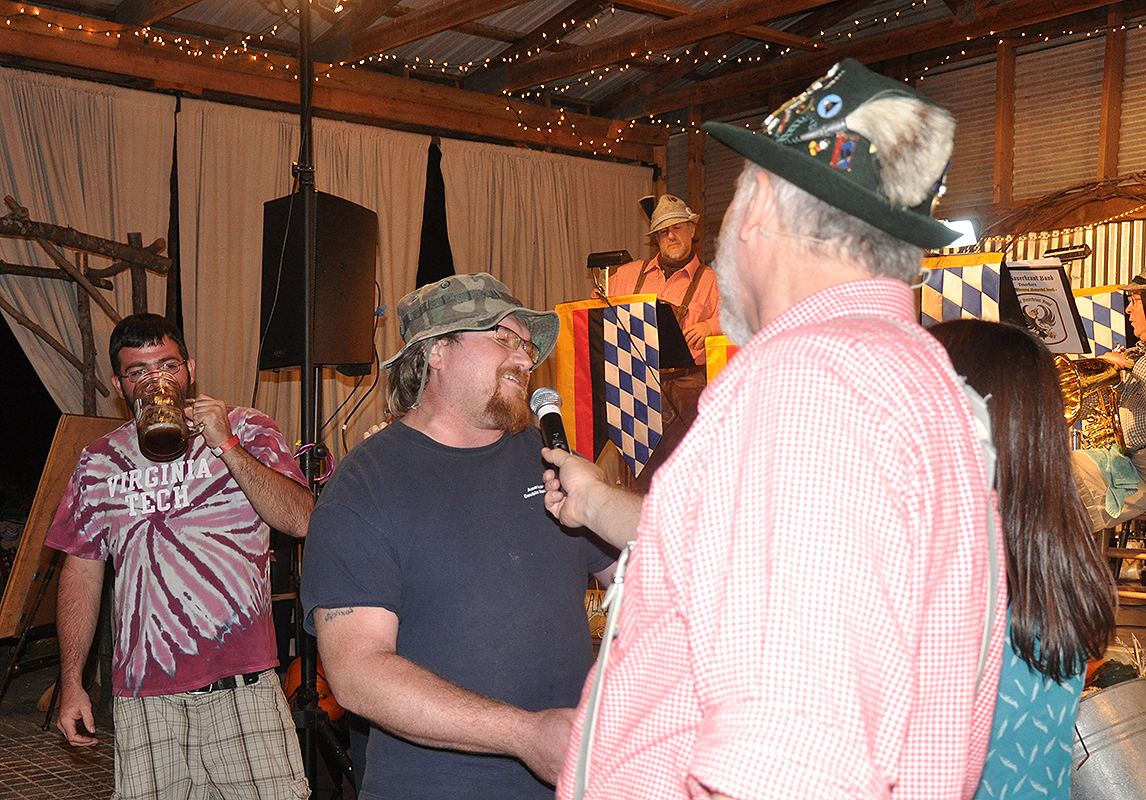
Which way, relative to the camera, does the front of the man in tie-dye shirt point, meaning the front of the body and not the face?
toward the camera

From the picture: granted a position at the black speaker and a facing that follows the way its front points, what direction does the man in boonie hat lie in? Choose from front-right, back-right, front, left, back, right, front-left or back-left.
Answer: front-left

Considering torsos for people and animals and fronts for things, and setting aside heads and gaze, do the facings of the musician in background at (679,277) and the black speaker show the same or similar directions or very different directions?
same or similar directions

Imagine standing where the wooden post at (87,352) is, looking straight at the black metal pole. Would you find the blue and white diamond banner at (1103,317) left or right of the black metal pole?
left

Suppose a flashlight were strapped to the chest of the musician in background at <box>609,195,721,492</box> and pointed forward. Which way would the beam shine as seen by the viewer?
toward the camera

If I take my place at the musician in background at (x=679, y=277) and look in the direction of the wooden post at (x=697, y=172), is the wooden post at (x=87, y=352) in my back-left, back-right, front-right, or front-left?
back-left

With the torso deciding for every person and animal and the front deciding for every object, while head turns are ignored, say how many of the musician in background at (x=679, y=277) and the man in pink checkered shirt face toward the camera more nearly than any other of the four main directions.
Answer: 1

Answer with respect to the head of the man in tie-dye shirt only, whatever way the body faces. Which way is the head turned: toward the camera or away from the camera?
toward the camera

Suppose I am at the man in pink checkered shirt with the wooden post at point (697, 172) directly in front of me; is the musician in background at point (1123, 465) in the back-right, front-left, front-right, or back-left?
front-right

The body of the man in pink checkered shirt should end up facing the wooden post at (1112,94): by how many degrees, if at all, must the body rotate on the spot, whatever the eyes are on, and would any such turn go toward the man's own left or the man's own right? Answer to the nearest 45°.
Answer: approximately 45° to the man's own right

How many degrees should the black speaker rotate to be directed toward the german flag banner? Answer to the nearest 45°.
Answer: approximately 135° to its left

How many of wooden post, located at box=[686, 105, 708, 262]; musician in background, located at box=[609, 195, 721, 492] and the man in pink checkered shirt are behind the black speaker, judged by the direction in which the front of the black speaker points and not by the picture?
2

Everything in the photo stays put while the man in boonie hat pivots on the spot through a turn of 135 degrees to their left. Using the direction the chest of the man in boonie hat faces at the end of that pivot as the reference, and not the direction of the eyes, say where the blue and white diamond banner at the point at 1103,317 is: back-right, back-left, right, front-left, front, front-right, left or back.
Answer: front-right

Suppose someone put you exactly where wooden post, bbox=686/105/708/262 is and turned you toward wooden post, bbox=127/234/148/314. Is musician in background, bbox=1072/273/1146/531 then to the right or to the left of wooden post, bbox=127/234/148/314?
left

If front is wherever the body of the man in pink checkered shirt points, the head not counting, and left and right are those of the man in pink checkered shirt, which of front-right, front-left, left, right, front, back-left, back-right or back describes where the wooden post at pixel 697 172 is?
front-right

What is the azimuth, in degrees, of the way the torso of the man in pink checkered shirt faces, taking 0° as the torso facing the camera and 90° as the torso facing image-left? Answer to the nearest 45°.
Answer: approximately 135°

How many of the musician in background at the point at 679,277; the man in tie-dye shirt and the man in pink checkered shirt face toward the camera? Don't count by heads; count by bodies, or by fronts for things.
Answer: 2

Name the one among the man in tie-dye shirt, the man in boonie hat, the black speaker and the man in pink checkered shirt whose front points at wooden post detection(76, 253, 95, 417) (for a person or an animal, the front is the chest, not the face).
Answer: the man in pink checkered shirt
